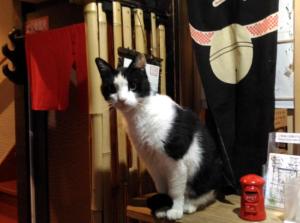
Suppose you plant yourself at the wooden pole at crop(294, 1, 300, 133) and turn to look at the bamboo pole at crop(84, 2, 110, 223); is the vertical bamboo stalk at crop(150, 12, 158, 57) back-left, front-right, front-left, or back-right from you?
front-right

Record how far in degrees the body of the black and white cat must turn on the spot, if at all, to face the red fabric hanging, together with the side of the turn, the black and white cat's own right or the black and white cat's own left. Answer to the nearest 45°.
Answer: approximately 90° to the black and white cat's own right

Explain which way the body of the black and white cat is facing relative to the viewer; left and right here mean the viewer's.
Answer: facing the viewer and to the left of the viewer

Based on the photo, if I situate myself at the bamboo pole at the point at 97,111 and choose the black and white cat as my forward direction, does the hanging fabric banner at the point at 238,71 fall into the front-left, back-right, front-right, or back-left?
front-left
